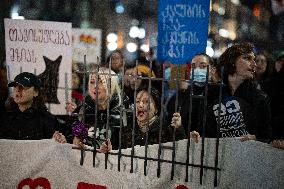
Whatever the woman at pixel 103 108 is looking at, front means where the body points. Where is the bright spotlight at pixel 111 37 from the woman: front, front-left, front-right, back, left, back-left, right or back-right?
back-right

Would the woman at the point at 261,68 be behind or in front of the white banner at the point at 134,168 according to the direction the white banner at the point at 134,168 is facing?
behind

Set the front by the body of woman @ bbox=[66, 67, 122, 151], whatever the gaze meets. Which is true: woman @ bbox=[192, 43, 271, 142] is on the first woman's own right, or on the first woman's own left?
on the first woman's own left

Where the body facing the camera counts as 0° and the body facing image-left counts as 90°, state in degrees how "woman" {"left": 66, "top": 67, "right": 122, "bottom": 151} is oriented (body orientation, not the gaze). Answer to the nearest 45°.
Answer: approximately 45°

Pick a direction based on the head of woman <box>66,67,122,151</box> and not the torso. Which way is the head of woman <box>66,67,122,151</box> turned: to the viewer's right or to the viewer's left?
to the viewer's left

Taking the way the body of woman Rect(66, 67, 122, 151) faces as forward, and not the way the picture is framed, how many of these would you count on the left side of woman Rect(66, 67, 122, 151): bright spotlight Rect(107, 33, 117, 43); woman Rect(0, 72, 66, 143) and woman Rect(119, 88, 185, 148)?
1

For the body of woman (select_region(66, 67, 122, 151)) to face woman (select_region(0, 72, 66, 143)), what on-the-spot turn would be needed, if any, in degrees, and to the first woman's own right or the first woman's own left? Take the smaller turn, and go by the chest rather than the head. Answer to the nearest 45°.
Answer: approximately 45° to the first woman's own right

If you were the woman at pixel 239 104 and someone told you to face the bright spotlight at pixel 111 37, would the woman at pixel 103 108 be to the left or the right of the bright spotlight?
left
